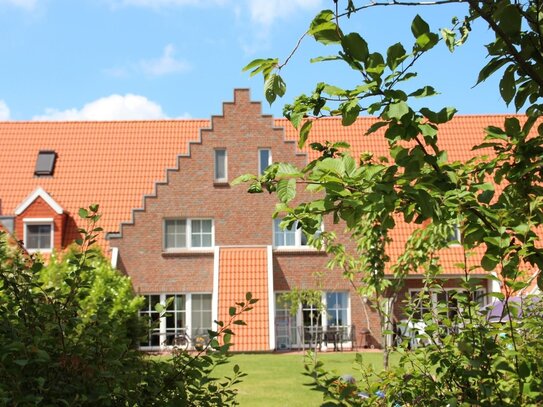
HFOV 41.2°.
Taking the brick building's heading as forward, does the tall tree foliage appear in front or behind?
in front

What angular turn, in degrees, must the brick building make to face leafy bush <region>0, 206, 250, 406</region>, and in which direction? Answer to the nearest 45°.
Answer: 0° — it already faces it

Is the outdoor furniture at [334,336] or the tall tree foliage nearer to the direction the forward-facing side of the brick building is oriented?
the tall tree foliage

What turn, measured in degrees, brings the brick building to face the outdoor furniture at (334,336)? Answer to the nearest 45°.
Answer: approximately 90° to its left

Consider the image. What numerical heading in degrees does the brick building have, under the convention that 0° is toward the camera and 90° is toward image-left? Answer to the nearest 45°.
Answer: approximately 0°

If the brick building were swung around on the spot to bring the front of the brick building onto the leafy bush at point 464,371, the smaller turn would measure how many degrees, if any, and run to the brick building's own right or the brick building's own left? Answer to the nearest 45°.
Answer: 0° — it already faces it

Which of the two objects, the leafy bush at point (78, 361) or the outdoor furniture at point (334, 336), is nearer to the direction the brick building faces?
the leafy bush

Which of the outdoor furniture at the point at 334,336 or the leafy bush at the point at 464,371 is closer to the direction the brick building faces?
the leafy bush
